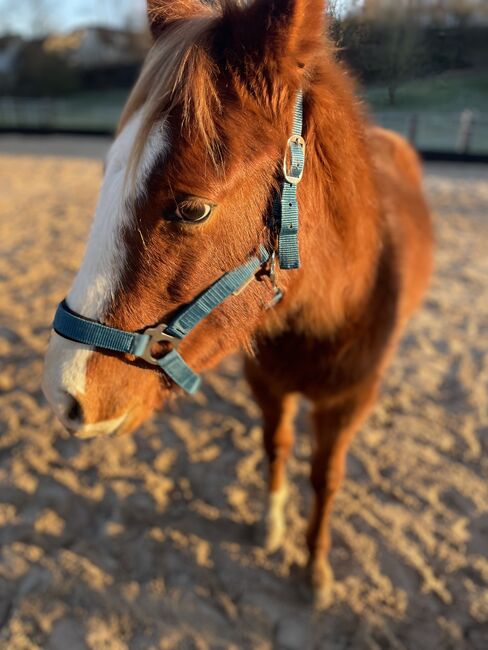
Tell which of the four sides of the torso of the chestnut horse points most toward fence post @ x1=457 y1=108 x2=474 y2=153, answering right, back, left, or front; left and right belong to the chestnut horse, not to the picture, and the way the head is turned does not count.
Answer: back

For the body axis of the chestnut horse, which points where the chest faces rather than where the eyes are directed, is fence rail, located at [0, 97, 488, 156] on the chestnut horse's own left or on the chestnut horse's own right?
on the chestnut horse's own right

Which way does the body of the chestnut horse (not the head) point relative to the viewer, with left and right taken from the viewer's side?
facing the viewer and to the left of the viewer

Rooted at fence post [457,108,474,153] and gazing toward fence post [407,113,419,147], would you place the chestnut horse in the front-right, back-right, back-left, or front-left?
front-left

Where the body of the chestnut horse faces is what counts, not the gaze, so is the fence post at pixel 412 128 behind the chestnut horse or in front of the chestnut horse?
behind
